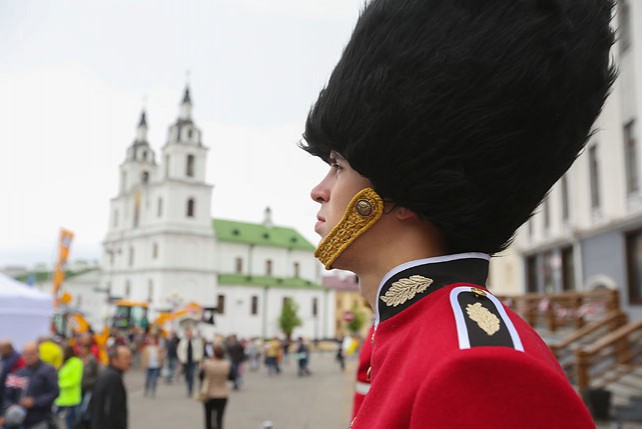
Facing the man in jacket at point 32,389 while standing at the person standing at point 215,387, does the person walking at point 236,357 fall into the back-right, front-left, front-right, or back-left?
back-right

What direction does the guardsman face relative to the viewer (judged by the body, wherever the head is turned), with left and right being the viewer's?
facing to the left of the viewer

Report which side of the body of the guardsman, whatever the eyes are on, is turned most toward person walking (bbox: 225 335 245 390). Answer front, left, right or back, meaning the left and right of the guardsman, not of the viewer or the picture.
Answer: right

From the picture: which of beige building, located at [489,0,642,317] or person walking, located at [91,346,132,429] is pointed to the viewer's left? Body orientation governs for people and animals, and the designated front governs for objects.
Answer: the beige building

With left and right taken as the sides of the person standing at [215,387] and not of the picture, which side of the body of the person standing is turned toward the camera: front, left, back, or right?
back

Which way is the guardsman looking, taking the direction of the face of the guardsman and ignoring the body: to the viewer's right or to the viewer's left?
to the viewer's left

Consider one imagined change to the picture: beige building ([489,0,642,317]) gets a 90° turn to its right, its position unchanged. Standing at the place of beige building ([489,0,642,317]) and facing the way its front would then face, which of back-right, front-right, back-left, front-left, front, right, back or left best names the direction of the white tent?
back-left

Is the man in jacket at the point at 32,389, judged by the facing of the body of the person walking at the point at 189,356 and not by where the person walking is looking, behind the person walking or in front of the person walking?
in front

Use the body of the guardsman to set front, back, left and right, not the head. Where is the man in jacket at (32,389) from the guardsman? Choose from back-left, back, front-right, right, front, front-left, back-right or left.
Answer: front-right
